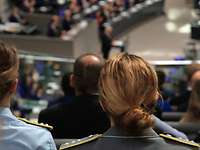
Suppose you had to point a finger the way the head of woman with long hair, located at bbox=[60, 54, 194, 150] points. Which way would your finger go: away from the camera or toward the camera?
away from the camera

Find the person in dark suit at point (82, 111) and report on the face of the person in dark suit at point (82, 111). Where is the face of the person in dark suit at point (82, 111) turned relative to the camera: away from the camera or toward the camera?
away from the camera

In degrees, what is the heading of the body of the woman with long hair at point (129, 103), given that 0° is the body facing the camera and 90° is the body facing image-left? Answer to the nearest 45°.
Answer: approximately 180°

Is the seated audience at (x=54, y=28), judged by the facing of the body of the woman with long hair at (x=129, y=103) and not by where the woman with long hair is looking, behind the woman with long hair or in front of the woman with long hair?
in front

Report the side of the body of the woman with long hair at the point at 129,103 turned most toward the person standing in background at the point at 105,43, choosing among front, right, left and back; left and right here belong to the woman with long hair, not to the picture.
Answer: front

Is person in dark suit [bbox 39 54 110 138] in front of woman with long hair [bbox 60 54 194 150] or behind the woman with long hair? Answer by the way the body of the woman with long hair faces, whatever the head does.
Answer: in front
